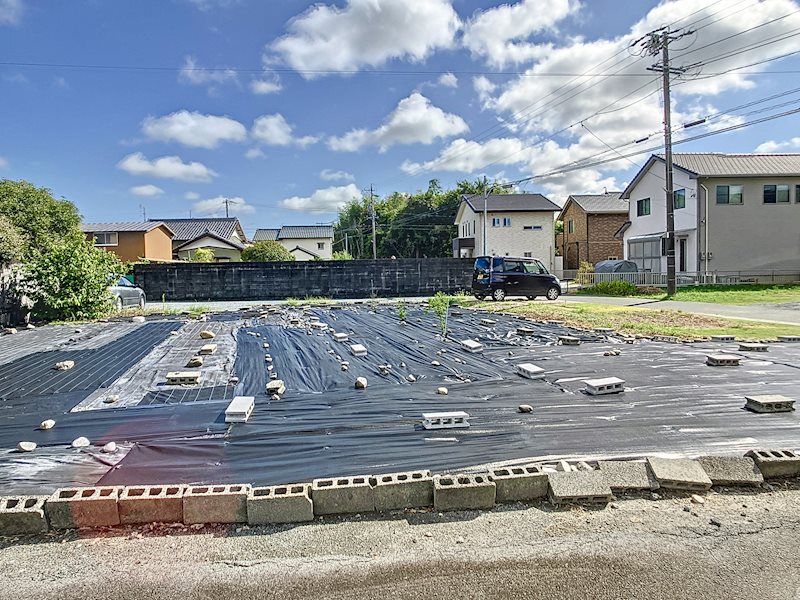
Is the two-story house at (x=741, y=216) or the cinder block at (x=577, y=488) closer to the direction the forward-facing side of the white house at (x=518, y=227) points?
the cinder block

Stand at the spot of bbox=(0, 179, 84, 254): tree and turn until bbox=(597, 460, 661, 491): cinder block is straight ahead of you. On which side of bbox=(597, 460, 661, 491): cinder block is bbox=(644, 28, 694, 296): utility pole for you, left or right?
left
